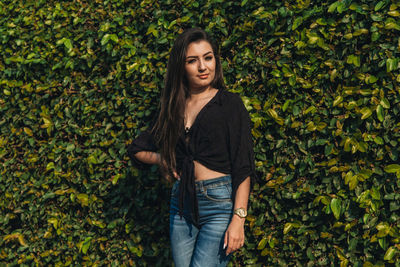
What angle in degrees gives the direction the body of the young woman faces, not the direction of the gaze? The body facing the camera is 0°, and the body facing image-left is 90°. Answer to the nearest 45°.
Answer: approximately 45°
